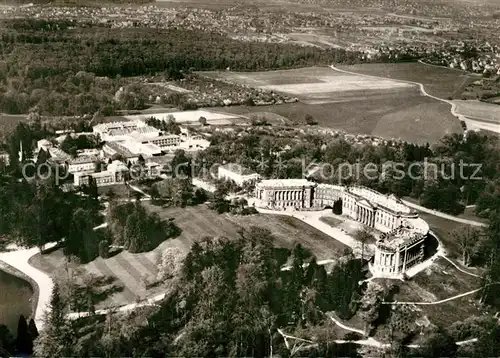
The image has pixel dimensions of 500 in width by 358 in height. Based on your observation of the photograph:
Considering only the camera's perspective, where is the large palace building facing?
facing the viewer and to the left of the viewer

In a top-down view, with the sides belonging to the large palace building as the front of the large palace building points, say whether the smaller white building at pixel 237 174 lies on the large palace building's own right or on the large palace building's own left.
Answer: on the large palace building's own right

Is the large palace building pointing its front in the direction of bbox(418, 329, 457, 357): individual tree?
no

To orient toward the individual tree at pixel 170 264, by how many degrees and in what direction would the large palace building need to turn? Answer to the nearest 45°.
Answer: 0° — it already faces it

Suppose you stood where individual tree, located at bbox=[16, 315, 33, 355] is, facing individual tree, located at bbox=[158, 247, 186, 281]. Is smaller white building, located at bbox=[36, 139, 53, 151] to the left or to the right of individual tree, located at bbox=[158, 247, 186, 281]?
left

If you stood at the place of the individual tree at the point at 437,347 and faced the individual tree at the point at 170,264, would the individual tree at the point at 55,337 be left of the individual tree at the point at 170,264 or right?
left

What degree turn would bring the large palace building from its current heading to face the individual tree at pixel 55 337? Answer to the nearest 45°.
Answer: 0° — it already faces it

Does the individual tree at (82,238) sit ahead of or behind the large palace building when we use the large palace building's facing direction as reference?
ahead

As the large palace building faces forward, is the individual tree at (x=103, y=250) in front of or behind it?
in front

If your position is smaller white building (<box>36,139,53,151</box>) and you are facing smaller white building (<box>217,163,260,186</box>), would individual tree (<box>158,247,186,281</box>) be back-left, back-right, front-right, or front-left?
front-right

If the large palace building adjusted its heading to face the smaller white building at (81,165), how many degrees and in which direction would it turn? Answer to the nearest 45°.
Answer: approximately 45° to its right

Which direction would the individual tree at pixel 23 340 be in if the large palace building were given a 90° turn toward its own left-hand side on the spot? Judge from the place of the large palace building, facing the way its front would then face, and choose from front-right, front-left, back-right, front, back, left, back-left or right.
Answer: right

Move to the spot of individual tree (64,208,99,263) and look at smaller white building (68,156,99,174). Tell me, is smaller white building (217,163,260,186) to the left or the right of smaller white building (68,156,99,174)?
right

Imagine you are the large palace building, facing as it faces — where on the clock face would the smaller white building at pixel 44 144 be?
The smaller white building is roughly at 2 o'clock from the large palace building.
